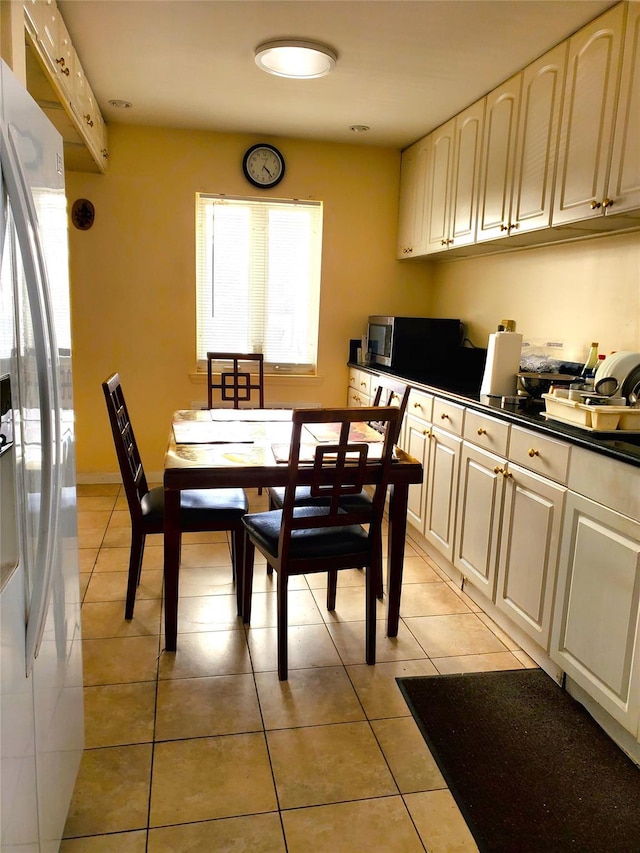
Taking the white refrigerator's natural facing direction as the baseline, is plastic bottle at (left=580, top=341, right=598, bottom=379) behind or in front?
in front

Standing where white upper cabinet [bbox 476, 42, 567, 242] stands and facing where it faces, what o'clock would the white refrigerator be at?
The white refrigerator is roughly at 11 o'clock from the white upper cabinet.

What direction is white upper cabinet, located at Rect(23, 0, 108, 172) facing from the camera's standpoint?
to the viewer's right

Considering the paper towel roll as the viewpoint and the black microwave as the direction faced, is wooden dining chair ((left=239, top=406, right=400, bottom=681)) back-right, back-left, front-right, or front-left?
back-left

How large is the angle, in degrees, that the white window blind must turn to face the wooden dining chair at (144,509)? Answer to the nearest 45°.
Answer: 0° — it already faces it

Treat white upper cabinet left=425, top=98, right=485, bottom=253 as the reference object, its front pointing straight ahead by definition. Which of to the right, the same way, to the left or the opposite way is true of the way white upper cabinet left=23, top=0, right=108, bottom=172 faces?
the opposite way

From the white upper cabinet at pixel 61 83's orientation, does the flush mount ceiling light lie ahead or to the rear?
ahead

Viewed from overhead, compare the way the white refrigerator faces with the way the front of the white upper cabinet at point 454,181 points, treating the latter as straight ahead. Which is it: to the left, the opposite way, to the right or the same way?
the opposite way

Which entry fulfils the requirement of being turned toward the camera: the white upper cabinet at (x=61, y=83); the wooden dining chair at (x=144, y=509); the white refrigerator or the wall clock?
the wall clock

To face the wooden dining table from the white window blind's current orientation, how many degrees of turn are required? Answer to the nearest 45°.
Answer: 0° — it already faces it

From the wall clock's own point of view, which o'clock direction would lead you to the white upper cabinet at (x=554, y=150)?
The white upper cabinet is roughly at 11 o'clock from the wall clock.

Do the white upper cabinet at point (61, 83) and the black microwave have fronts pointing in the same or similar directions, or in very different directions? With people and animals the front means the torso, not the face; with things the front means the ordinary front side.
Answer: very different directions
